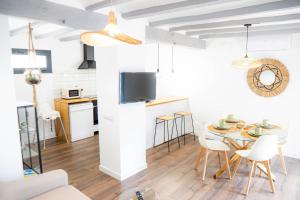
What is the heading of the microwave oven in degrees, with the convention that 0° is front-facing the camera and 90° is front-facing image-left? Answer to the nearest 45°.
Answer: approximately 315°

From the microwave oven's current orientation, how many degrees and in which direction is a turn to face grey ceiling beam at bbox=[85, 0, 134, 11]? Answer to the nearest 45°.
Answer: approximately 45° to its right

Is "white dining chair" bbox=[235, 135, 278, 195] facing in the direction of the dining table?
yes

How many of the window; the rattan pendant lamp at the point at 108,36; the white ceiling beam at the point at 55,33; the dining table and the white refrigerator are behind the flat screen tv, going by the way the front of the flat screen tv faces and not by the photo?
3

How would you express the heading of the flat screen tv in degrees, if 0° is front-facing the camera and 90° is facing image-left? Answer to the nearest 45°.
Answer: approximately 315°

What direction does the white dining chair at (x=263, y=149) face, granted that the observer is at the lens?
facing away from the viewer and to the left of the viewer

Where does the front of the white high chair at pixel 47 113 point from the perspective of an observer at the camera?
facing the viewer and to the right of the viewer

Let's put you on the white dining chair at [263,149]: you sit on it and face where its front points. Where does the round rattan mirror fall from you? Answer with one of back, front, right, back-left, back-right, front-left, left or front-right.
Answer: front-right

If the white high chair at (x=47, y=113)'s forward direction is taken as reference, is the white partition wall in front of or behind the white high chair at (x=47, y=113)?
in front

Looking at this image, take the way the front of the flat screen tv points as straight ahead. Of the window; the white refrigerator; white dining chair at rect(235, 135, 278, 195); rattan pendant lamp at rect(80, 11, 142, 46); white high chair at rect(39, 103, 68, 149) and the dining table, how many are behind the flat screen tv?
3

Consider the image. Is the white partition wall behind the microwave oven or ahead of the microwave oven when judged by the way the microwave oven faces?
ahead

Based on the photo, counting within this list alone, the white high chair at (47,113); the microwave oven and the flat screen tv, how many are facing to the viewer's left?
0

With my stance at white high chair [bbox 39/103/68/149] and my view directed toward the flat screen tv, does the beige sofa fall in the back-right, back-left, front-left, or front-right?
front-right

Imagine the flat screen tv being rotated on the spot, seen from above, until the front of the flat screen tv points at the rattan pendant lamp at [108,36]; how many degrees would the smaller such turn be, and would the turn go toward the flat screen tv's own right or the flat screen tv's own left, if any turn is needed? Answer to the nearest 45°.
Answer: approximately 45° to the flat screen tv's own right
